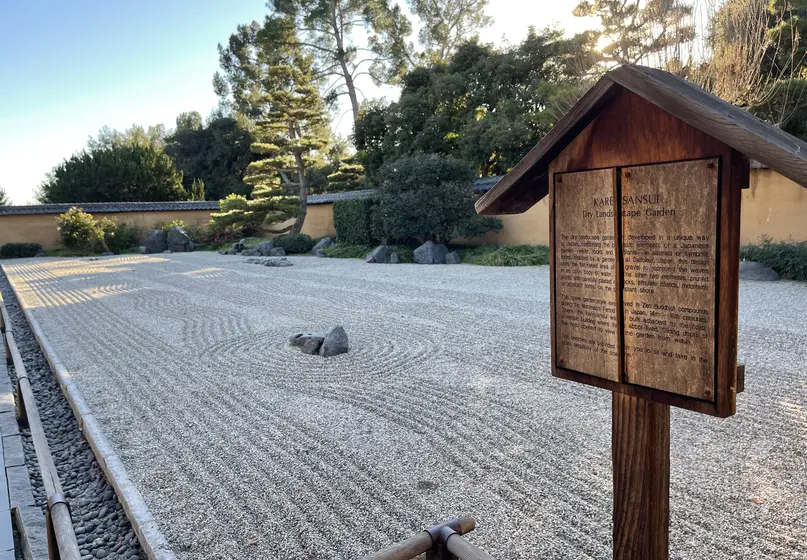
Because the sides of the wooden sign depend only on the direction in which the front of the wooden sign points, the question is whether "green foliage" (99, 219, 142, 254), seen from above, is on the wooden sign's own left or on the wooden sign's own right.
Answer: on the wooden sign's own right

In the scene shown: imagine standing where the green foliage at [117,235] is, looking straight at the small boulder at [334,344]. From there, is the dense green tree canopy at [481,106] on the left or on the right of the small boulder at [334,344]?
left

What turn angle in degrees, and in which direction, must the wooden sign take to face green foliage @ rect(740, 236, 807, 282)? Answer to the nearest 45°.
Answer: approximately 135° to its right

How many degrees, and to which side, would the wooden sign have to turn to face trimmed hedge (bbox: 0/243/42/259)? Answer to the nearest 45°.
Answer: approximately 90° to its right

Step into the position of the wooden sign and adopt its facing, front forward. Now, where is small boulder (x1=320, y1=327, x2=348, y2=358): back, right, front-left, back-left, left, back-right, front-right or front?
right

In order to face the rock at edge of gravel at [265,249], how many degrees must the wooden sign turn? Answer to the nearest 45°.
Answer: approximately 90° to its right

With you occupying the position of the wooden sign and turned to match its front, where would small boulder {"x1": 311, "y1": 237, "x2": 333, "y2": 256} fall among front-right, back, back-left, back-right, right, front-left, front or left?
right

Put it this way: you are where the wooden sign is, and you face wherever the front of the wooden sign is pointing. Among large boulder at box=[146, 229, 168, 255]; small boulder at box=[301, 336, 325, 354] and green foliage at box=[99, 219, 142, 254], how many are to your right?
3

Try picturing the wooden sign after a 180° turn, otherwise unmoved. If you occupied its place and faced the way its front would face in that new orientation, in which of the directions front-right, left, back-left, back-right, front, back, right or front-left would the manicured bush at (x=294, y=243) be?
left

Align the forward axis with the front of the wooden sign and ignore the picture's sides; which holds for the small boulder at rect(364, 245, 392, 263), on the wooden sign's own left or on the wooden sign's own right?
on the wooden sign's own right
